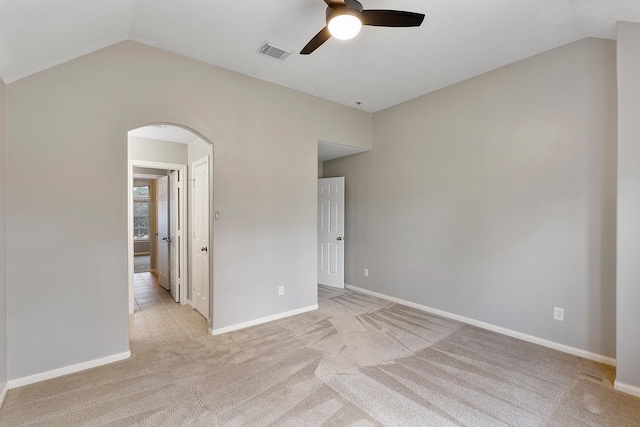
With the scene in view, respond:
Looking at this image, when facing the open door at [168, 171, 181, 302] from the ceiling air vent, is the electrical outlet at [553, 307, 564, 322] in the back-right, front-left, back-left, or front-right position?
back-right

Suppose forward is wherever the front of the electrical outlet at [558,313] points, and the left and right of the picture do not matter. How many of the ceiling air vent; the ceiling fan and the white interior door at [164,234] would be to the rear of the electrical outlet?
0

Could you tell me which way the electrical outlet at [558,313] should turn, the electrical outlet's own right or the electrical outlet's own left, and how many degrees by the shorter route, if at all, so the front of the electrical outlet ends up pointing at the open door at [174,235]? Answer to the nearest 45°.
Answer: approximately 45° to the electrical outlet's own right

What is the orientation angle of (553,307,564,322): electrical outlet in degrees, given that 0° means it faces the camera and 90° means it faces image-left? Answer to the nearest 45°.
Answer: approximately 45°

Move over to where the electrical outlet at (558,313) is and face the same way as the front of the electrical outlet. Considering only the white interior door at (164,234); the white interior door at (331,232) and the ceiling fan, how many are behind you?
0

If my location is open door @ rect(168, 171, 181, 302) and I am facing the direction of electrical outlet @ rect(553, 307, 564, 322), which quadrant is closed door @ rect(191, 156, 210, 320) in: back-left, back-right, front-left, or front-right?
front-right

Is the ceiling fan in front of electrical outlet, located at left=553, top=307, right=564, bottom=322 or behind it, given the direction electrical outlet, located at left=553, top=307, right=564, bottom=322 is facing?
in front

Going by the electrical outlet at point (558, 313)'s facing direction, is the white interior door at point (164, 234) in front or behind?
in front

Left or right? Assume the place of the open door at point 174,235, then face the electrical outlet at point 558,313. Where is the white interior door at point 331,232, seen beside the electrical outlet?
left

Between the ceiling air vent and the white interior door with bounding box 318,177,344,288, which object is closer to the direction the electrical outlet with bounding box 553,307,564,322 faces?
the ceiling air vent

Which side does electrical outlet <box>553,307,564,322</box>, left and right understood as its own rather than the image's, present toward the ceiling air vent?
front
